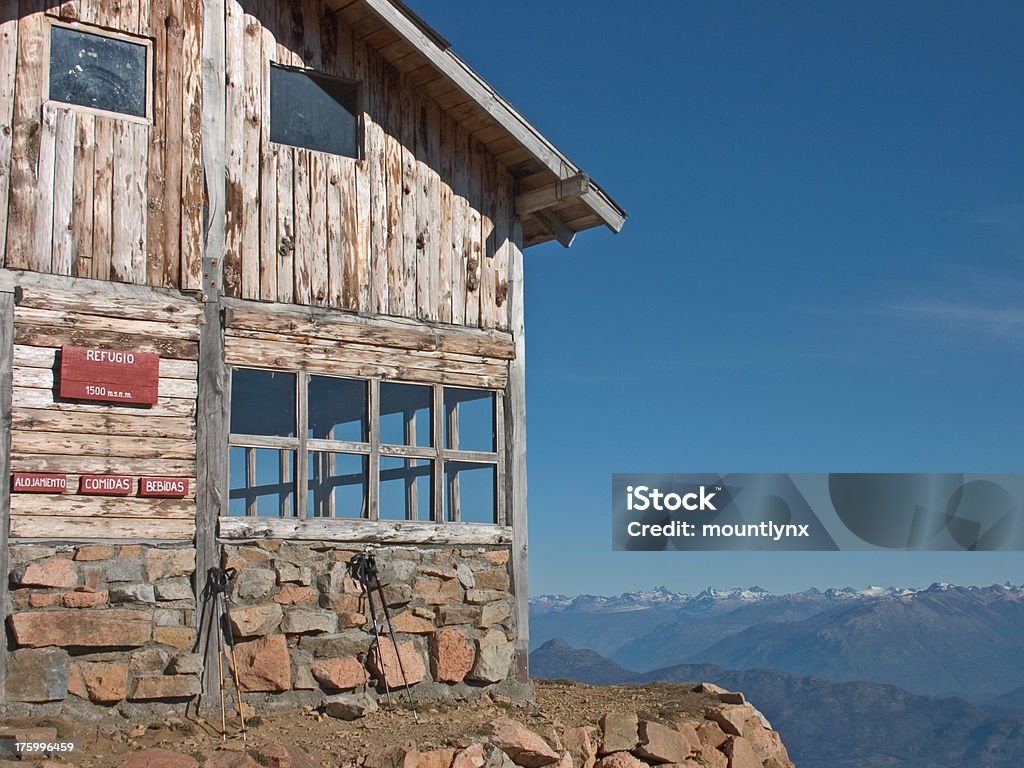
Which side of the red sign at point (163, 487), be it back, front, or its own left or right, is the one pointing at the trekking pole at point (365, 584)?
left

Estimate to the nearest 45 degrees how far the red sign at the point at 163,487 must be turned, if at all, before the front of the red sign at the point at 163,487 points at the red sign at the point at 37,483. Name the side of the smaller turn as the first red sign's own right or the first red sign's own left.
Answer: approximately 90° to the first red sign's own right

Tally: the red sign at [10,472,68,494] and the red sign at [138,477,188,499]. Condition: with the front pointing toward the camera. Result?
2

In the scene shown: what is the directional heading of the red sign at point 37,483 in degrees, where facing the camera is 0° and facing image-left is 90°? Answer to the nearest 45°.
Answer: approximately 0°

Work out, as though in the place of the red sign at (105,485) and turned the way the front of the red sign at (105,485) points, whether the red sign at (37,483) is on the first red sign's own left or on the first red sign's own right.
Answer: on the first red sign's own right

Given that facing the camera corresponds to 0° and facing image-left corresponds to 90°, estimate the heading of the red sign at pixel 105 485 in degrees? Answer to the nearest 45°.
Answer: approximately 0°

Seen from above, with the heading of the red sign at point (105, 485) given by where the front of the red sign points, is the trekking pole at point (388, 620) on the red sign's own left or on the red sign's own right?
on the red sign's own left
